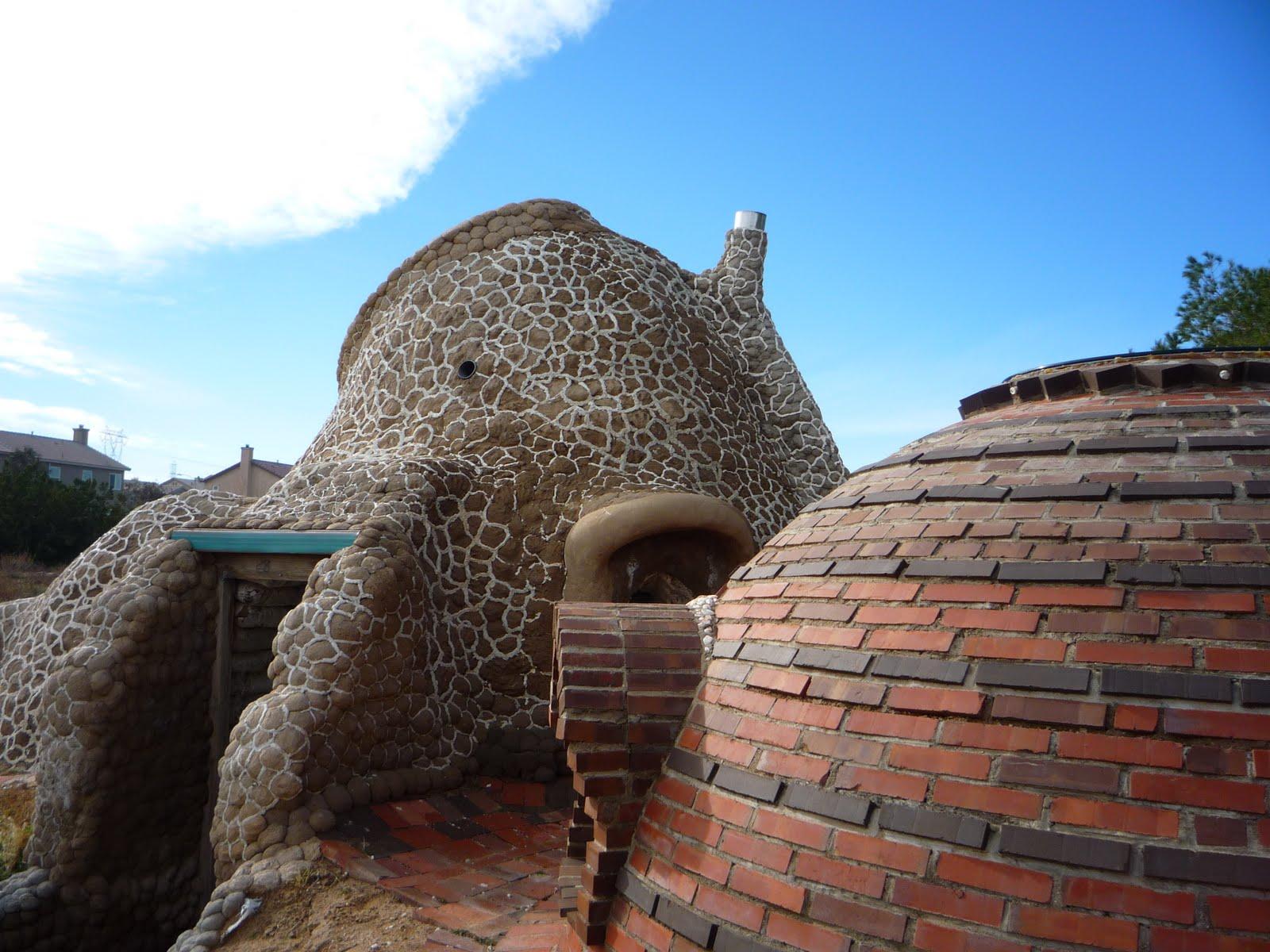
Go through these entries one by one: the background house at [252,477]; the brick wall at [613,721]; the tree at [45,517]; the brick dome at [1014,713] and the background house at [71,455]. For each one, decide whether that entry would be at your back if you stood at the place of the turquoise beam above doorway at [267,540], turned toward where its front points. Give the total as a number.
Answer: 3

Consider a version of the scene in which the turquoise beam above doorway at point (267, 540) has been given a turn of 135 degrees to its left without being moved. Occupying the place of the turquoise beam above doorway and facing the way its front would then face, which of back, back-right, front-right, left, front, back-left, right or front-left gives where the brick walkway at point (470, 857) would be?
right

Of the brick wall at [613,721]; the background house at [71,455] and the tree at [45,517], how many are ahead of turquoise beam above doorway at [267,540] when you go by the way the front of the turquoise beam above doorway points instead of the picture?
1

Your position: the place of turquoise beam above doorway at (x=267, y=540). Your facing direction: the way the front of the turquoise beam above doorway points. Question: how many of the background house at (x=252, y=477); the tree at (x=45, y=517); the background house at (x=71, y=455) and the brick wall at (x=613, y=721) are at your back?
3

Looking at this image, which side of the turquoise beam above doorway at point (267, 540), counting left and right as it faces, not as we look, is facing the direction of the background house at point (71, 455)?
back

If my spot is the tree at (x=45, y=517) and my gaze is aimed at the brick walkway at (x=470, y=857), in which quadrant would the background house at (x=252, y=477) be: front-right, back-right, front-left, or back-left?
back-left

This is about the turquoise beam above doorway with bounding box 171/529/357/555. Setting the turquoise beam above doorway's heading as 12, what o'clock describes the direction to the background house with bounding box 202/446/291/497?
The background house is roughly at 6 o'clock from the turquoise beam above doorway.

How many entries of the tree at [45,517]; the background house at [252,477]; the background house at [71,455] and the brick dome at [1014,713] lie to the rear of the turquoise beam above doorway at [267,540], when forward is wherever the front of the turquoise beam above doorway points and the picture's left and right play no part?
3

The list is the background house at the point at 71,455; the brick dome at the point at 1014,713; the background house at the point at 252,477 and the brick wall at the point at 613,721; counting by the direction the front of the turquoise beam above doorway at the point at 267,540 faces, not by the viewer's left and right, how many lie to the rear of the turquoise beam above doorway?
2

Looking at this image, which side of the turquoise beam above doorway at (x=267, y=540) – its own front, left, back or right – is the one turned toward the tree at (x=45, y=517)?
back

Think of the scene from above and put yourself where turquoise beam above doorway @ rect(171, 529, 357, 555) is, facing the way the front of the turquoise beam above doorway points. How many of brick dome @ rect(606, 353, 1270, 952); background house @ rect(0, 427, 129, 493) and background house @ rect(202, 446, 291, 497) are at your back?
2

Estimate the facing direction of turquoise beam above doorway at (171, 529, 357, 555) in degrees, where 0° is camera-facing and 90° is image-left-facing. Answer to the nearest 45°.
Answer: approximately 0°

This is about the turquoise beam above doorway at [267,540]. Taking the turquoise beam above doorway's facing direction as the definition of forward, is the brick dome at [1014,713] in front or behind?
in front
